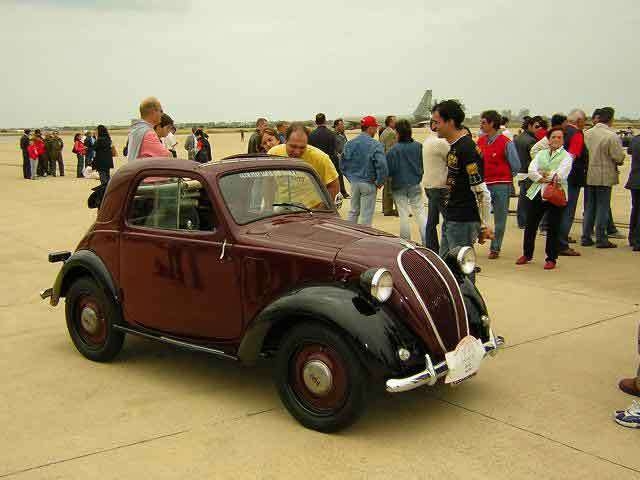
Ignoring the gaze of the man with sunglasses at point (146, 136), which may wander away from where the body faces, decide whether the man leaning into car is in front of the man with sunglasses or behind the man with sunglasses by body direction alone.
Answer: in front

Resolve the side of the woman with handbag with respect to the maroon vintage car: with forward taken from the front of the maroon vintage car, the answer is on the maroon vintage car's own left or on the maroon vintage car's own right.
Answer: on the maroon vintage car's own left

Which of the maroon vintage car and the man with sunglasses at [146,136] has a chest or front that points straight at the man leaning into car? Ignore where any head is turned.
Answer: the man with sunglasses

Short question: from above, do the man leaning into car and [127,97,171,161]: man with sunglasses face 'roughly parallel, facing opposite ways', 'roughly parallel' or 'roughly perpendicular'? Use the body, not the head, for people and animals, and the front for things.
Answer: roughly perpendicular

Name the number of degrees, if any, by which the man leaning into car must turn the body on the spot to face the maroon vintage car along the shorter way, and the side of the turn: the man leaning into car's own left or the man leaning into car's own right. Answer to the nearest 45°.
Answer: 0° — they already face it

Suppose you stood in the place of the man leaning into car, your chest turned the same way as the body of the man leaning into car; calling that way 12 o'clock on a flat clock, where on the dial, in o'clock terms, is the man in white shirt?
The man in white shirt is roughly at 8 o'clock from the man leaning into car.

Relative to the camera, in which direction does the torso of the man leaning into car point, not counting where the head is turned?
toward the camera

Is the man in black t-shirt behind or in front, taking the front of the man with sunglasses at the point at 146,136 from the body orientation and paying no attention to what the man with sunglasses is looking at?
in front

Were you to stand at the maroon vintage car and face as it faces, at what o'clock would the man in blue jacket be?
The man in blue jacket is roughly at 8 o'clock from the maroon vintage car.

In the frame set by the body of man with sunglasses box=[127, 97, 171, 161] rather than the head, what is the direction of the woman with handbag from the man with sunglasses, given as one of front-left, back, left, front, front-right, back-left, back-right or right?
front

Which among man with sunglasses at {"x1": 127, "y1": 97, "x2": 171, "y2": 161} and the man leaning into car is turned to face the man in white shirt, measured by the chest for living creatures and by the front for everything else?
the man with sunglasses

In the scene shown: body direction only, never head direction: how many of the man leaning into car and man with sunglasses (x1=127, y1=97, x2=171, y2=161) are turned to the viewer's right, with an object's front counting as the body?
1

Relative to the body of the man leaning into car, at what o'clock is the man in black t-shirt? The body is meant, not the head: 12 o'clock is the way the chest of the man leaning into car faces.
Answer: The man in black t-shirt is roughly at 10 o'clock from the man leaning into car.

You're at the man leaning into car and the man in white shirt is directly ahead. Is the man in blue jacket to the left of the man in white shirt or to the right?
left

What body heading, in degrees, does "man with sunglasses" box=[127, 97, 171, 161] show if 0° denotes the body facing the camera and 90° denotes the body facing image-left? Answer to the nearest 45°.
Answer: approximately 270°

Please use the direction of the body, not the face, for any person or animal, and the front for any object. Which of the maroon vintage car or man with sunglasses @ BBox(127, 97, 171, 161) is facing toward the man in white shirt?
the man with sunglasses

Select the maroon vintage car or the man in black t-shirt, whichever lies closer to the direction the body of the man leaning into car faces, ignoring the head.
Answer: the maroon vintage car

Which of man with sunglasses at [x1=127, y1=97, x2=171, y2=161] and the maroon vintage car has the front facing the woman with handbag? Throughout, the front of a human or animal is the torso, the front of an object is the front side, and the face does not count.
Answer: the man with sunglasses
